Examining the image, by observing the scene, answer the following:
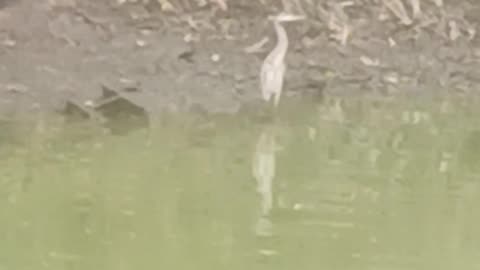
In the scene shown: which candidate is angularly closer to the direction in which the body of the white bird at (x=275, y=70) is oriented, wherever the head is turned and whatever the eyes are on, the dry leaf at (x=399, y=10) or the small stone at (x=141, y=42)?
the dry leaf

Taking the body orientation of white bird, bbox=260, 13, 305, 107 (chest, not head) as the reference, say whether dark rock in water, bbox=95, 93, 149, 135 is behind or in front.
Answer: behind

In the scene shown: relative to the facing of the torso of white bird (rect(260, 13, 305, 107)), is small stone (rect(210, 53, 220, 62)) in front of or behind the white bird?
behind

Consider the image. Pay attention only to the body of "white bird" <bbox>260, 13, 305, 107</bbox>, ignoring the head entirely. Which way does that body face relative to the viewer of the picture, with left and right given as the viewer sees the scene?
facing to the right of the viewer

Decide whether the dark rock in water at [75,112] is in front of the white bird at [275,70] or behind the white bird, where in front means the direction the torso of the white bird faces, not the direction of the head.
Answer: behind

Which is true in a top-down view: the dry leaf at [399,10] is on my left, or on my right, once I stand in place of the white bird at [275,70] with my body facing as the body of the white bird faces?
on my left
